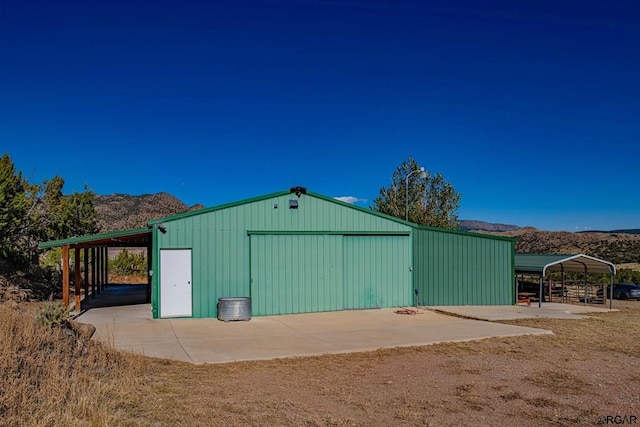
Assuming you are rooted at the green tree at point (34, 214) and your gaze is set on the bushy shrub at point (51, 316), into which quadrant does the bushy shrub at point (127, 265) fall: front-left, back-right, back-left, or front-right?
back-left

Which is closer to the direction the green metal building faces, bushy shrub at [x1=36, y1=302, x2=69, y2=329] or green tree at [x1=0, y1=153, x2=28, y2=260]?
the bushy shrub

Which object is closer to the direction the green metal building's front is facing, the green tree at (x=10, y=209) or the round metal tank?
the round metal tank

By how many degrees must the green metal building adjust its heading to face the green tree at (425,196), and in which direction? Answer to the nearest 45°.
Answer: approximately 180°

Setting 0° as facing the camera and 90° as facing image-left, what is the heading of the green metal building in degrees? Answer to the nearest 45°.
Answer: approximately 0°

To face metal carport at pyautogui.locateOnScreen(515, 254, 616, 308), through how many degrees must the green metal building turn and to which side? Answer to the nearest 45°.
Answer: approximately 135° to its left
